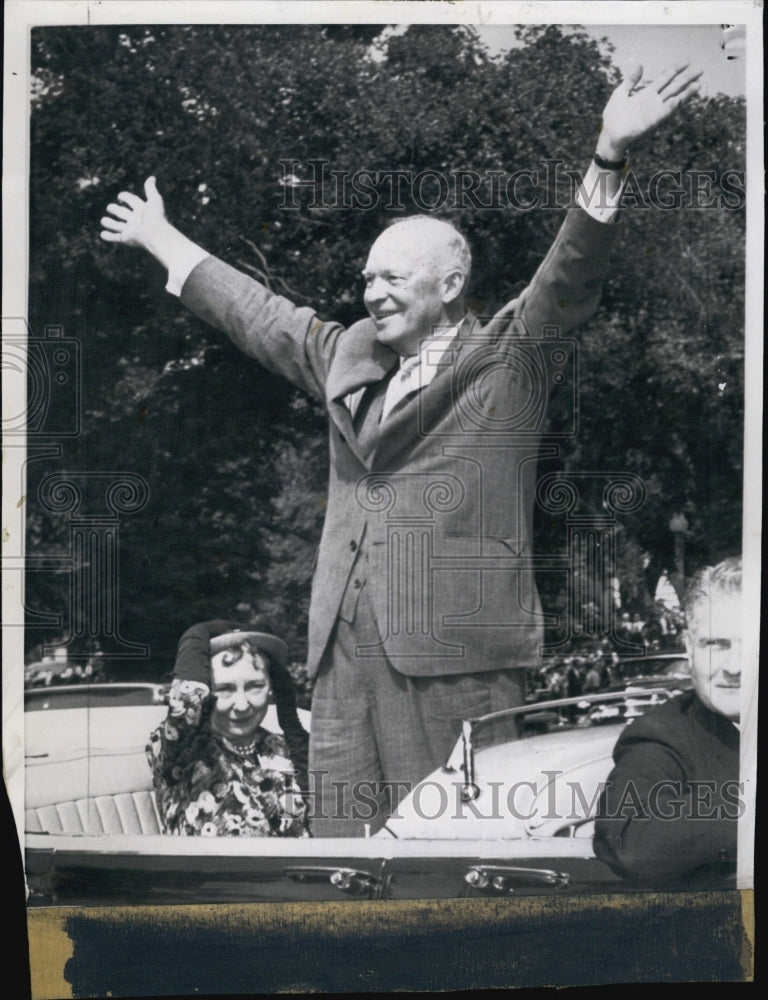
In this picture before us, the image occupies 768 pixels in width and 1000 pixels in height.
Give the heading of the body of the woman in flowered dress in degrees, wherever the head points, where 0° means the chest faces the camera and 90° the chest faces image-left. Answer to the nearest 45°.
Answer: approximately 0°

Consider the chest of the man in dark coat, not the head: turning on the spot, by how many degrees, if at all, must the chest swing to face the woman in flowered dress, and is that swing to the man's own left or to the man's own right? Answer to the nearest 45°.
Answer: approximately 135° to the man's own right

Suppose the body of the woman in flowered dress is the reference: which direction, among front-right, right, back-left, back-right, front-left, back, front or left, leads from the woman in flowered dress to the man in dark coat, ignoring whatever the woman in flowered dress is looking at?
left

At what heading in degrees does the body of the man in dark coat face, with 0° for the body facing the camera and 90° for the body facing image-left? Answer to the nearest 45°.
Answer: approximately 315°
